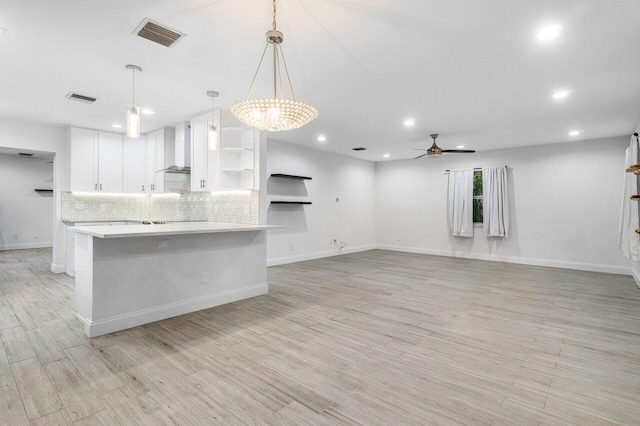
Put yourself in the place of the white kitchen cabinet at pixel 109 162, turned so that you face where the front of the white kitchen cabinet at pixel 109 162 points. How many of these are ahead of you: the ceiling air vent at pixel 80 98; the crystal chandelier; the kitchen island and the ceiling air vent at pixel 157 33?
4

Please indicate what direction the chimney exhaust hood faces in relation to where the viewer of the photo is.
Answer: facing the viewer and to the left of the viewer

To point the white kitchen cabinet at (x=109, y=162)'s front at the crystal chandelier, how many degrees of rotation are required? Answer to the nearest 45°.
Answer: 0° — it already faces it

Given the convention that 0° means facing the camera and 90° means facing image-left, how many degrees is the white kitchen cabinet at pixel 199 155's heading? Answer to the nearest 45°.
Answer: approximately 45°

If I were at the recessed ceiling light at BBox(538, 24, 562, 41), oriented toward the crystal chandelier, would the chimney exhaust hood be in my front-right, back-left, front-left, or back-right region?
front-right

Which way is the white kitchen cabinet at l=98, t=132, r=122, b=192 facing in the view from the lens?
facing the viewer

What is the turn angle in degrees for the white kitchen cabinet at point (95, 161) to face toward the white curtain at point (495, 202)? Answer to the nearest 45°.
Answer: approximately 45° to its left

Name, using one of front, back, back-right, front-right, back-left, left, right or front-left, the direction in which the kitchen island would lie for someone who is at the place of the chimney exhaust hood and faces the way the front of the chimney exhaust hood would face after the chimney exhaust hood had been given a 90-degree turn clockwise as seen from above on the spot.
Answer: back-left

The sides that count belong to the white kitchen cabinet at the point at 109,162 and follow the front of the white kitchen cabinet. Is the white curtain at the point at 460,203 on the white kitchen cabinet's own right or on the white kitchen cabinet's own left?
on the white kitchen cabinet's own left

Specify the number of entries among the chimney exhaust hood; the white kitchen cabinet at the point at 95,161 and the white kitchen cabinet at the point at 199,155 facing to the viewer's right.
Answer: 0

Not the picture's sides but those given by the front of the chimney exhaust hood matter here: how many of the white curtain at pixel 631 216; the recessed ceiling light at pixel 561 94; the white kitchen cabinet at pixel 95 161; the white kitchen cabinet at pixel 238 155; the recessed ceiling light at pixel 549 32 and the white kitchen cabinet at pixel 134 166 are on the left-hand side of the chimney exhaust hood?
4

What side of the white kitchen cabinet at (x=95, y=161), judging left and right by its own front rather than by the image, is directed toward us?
front

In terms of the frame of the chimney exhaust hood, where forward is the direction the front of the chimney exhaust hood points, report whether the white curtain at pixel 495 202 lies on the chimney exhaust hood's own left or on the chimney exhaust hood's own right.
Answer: on the chimney exhaust hood's own left

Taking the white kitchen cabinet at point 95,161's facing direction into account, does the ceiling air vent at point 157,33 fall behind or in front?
in front

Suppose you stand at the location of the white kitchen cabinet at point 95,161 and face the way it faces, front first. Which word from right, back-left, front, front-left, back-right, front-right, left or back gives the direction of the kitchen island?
front

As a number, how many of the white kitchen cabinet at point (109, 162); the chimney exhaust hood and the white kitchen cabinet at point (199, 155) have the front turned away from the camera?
0

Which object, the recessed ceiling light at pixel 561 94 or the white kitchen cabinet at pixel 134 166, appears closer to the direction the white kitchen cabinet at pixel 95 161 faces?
the recessed ceiling light
